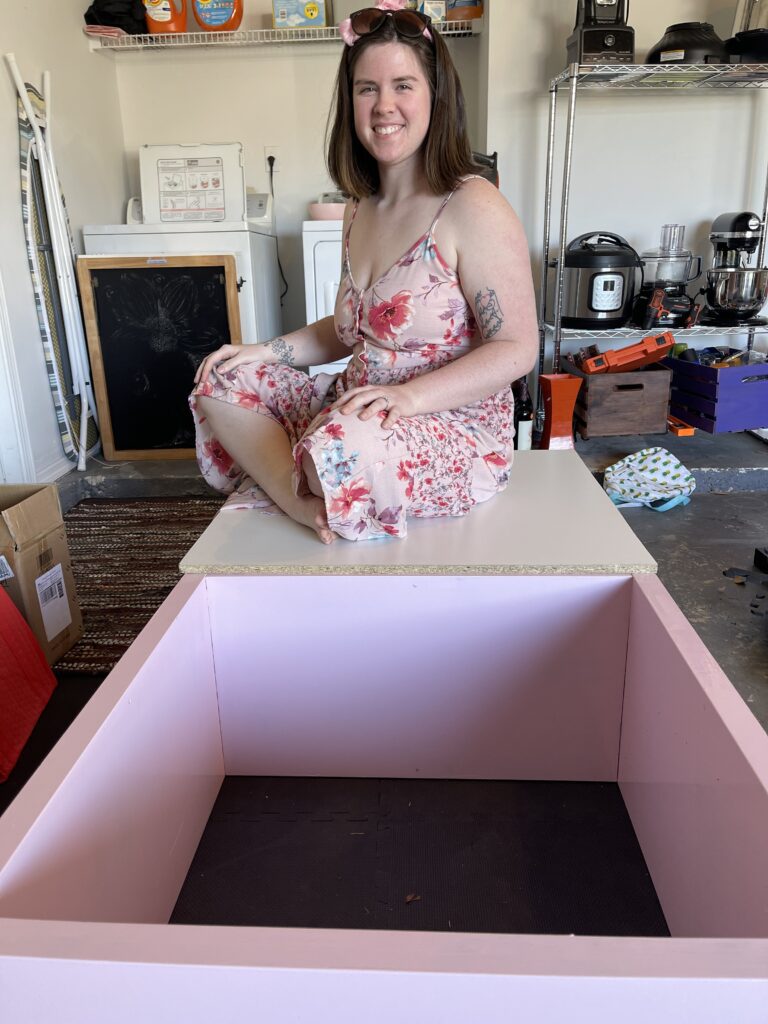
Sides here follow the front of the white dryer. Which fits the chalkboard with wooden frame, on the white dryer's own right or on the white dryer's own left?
on the white dryer's own right

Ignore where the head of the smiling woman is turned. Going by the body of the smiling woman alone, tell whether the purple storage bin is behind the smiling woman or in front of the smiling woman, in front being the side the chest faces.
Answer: behind

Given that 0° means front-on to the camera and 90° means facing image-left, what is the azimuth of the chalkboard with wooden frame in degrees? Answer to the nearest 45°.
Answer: approximately 0°

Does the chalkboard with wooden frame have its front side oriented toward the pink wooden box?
yes

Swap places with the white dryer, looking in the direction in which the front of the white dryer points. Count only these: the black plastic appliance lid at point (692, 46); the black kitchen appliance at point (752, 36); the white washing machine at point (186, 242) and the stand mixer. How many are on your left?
3

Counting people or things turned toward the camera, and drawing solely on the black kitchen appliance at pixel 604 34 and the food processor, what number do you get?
2

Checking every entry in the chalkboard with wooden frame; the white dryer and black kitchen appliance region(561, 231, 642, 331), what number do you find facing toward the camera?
3

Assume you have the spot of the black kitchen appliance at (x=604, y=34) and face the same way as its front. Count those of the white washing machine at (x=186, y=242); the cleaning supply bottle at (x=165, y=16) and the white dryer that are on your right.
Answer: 3

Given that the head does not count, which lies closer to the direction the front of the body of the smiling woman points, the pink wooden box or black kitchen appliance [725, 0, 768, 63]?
the pink wooden box

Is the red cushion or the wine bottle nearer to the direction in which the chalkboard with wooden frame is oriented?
the red cushion
